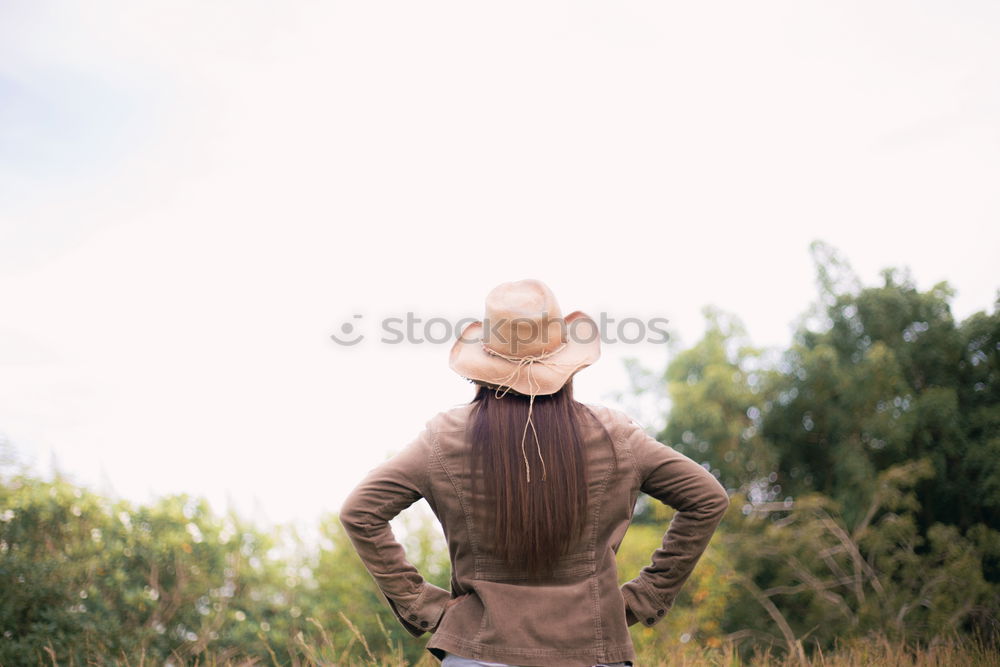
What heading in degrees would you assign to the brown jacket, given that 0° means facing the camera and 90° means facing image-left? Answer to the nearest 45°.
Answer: approximately 180°
